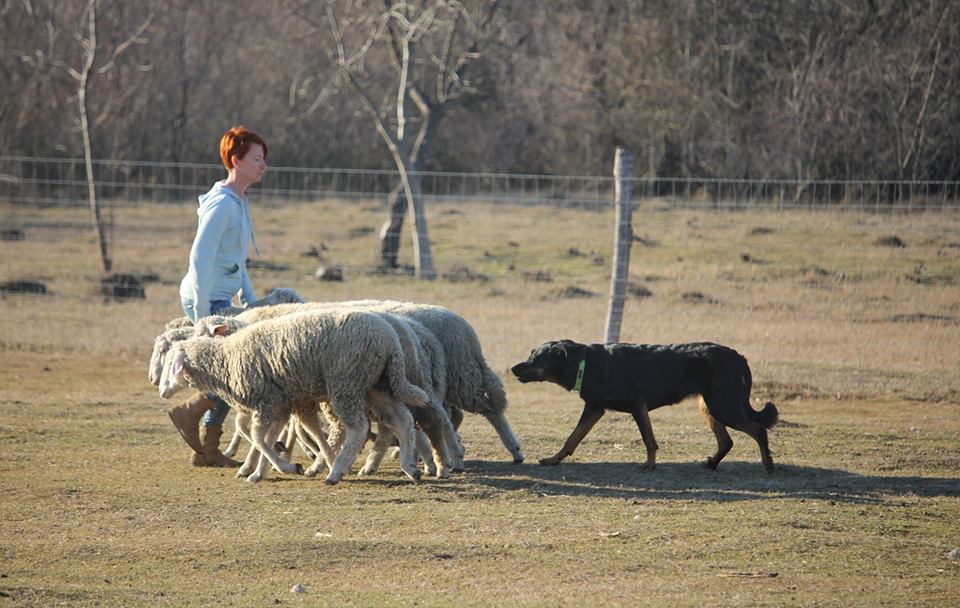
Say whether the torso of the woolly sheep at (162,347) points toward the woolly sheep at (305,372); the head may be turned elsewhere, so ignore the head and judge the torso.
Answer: no

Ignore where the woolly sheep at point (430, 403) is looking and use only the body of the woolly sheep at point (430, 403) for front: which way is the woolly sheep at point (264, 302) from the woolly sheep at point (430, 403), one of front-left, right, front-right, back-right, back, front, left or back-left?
front-right

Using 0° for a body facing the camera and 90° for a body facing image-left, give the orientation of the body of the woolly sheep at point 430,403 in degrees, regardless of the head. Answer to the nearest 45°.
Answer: approximately 90°

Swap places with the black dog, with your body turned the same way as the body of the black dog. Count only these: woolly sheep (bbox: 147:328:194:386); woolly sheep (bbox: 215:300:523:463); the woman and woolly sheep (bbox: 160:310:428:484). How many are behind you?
0

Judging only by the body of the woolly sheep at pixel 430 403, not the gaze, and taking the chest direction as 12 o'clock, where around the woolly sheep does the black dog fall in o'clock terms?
The black dog is roughly at 6 o'clock from the woolly sheep.

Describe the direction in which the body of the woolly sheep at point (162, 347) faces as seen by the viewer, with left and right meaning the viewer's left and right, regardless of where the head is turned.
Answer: facing to the left of the viewer

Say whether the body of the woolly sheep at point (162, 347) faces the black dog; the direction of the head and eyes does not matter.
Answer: no

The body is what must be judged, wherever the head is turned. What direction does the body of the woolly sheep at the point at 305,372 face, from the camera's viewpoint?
to the viewer's left

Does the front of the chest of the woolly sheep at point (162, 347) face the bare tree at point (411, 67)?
no

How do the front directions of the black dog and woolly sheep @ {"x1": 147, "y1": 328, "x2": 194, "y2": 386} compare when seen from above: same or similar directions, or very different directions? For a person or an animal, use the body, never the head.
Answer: same or similar directions

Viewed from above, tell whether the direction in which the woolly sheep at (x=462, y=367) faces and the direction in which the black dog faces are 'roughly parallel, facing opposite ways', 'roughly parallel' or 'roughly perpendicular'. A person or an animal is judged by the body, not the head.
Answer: roughly parallel

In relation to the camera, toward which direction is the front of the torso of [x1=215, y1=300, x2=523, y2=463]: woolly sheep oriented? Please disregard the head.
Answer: to the viewer's left

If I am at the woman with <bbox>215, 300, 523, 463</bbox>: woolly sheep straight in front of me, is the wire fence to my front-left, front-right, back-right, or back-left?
front-left

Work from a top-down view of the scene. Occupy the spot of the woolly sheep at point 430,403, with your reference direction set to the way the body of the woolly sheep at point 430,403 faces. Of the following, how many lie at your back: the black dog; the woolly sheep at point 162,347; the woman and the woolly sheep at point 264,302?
1

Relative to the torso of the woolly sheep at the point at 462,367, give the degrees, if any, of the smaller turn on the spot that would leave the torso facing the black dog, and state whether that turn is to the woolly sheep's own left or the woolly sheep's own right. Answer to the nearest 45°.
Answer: approximately 180°
